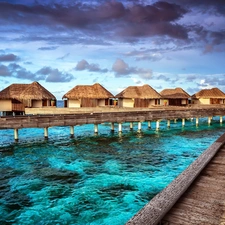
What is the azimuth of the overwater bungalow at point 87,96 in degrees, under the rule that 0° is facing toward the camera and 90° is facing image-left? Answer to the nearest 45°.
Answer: approximately 0°

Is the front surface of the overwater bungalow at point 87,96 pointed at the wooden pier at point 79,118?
yes

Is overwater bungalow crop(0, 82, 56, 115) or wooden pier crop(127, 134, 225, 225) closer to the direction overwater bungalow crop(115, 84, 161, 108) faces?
the wooden pier

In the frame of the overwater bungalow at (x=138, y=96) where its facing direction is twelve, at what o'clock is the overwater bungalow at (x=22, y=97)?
the overwater bungalow at (x=22, y=97) is roughly at 2 o'clock from the overwater bungalow at (x=138, y=96).

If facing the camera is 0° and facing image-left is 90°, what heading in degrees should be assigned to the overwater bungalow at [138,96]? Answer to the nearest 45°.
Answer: approximately 0°

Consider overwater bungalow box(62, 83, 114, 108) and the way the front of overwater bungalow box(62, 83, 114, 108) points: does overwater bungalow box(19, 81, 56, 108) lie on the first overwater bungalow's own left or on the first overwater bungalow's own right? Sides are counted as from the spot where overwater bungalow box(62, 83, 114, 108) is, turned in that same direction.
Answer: on the first overwater bungalow's own right

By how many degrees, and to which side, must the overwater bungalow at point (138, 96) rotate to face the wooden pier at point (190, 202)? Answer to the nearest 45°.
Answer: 0° — it already faces it

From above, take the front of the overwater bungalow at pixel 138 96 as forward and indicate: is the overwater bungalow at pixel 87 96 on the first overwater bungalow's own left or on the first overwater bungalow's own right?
on the first overwater bungalow's own right

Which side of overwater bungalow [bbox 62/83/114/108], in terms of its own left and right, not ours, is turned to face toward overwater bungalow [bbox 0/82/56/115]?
right

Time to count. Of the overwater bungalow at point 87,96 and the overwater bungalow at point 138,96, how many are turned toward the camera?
2
